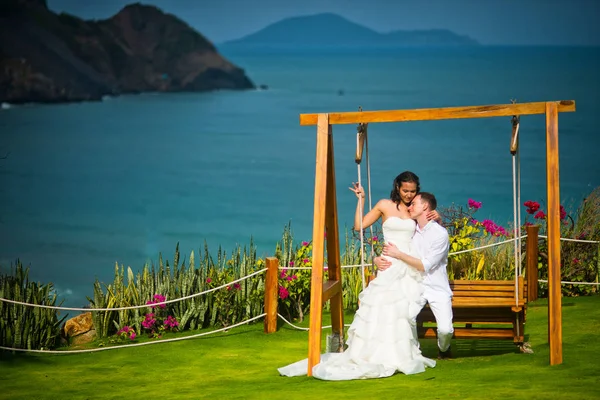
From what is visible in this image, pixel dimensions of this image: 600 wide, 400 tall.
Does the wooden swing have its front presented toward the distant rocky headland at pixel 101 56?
no

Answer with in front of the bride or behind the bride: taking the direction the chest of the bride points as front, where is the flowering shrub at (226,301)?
behind

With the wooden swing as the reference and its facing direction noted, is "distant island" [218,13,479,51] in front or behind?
behind

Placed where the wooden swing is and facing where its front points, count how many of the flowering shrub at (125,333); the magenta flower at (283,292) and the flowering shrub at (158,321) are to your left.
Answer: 0

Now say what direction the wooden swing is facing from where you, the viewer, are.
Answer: facing the viewer

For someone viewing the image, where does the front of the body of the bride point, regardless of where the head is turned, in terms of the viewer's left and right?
facing the viewer and to the right of the viewer

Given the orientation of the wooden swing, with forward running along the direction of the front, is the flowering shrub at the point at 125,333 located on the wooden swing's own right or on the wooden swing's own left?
on the wooden swing's own right

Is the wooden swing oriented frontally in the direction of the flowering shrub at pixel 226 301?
no

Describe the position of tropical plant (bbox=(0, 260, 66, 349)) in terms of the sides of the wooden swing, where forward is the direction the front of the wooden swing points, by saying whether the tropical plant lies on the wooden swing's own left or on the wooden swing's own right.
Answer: on the wooden swing's own right

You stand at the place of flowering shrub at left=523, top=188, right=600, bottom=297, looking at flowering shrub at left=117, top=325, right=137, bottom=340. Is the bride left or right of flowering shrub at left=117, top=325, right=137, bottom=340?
left

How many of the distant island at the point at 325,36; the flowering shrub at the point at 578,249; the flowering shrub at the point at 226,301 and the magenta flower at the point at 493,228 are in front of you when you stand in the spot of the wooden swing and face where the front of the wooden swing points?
0

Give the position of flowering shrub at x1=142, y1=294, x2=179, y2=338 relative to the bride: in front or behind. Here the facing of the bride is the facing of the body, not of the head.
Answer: behind

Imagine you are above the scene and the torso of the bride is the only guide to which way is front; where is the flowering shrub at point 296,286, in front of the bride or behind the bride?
behind

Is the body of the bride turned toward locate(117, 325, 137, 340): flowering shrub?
no

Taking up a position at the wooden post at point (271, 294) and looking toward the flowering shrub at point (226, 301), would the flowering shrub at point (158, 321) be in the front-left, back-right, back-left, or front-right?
front-left

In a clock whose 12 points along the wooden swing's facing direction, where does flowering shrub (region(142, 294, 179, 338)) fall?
The flowering shrub is roughly at 4 o'clock from the wooden swing.

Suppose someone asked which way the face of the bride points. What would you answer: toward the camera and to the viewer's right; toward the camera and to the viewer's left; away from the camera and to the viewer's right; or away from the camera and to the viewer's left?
toward the camera and to the viewer's right
